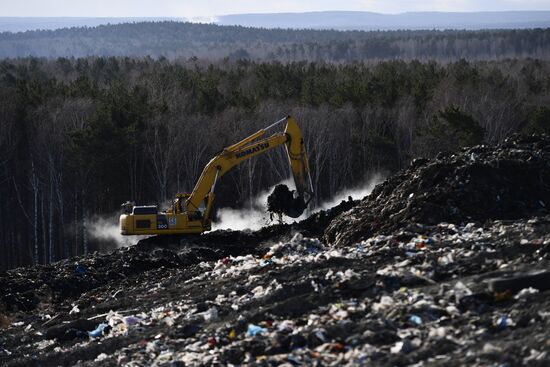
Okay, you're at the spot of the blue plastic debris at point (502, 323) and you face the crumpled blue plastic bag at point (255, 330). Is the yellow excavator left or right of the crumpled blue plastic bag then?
right

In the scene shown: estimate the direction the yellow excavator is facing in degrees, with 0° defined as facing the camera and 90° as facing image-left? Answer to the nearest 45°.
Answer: approximately 270°

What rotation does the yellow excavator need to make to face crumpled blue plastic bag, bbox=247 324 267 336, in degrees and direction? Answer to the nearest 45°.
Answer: approximately 90° to its right

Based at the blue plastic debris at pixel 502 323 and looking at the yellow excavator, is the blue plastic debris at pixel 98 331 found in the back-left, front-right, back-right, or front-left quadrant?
front-left

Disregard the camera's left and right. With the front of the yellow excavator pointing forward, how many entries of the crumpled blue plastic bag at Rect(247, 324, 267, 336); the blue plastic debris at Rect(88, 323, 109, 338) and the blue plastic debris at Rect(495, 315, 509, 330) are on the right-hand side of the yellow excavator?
3

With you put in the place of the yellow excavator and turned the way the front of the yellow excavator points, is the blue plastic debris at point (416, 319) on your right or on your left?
on your right

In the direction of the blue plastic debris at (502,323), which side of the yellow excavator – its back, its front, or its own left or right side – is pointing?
right

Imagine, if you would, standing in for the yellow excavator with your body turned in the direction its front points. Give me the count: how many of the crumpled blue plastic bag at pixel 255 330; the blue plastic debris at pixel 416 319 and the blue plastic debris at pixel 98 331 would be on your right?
3

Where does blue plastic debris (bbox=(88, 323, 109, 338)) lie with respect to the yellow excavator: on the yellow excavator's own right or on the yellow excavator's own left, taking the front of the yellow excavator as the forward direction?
on the yellow excavator's own right
